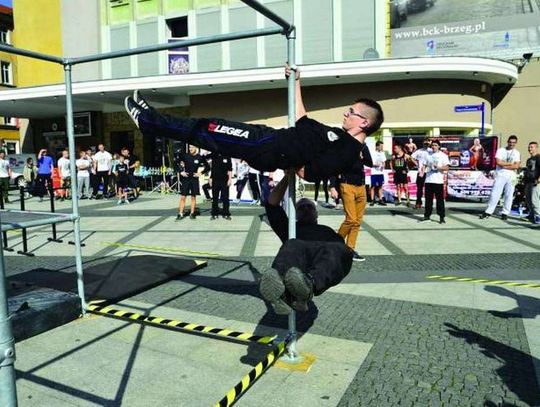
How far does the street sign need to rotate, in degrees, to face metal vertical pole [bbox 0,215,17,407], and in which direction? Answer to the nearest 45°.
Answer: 0° — it already faces it

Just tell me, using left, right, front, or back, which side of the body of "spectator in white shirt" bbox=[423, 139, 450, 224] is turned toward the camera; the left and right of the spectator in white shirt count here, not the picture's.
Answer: front

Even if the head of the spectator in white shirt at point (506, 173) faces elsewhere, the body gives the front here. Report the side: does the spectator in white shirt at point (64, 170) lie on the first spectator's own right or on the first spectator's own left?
on the first spectator's own right

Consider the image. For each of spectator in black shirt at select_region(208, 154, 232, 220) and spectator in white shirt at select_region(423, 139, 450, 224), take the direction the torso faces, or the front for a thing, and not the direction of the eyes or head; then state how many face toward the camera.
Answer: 2

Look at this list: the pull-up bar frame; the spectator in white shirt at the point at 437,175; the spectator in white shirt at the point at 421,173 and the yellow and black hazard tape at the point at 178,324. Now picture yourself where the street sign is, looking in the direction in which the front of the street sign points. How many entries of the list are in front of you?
4

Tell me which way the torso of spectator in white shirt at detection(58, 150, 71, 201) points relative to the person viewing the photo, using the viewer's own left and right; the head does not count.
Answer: facing the viewer and to the right of the viewer

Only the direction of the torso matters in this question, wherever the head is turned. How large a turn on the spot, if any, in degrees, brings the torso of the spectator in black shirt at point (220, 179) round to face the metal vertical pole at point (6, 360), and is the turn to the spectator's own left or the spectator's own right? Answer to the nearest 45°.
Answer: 0° — they already face it

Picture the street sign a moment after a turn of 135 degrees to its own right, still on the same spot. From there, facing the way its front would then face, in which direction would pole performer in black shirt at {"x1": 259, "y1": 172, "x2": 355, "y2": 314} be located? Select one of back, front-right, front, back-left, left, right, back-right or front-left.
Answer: back-left

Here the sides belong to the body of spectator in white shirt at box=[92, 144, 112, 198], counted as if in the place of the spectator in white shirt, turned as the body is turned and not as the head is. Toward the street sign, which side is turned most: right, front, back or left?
left
